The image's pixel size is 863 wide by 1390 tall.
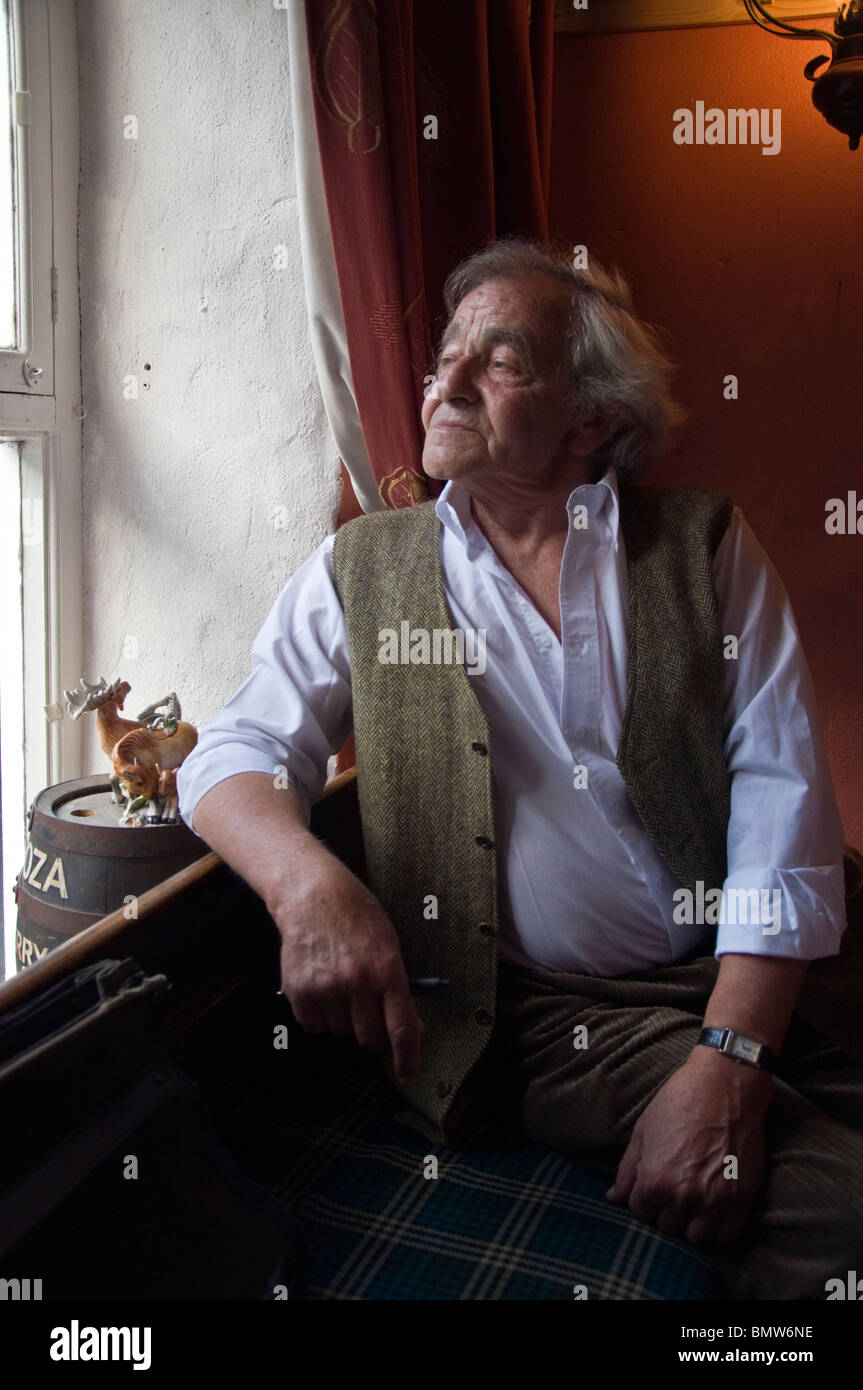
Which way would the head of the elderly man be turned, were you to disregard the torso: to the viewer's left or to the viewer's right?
to the viewer's left

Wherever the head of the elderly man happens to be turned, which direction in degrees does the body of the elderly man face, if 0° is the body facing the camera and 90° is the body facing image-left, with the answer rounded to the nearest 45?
approximately 0°
